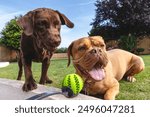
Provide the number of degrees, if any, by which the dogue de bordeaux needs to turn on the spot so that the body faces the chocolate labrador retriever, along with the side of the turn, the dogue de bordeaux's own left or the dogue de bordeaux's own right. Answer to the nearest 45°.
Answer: approximately 45° to the dogue de bordeaux's own right

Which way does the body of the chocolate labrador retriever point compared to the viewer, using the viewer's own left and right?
facing the viewer and to the right of the viewer

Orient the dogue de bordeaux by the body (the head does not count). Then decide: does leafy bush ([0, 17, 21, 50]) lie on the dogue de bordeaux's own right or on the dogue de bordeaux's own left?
on the dogue de bordeaux's own right

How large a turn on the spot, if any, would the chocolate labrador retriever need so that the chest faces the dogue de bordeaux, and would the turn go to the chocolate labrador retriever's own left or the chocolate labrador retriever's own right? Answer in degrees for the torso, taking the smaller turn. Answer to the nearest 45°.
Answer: approximately 45° to the chocolate labrador retriever's own left

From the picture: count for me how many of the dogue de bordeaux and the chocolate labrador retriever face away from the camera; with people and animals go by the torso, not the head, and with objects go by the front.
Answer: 0

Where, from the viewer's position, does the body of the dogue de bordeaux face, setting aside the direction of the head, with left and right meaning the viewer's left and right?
facing the viewer and to the left of the viewer

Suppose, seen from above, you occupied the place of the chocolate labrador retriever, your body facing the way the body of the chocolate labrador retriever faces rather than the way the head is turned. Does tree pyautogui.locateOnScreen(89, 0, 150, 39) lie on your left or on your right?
on your left

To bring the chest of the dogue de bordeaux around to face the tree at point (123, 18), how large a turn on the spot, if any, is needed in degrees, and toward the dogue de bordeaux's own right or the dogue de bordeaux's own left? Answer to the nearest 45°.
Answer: approximately 135° to the dogue de bordeaux's own right

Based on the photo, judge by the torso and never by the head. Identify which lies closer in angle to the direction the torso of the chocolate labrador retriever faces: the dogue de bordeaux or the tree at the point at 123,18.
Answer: the dogue de bordeaux

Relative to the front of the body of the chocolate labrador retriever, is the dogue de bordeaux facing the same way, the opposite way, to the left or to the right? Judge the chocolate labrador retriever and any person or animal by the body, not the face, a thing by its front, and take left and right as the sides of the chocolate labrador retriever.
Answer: to the right

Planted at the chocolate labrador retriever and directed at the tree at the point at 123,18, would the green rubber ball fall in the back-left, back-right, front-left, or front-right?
back-right
